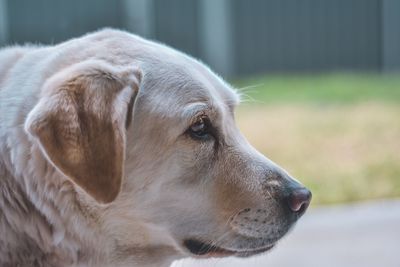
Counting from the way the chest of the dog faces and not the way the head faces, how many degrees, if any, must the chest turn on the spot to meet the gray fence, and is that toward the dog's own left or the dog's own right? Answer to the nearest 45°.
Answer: approximately 90° to the dog's own left

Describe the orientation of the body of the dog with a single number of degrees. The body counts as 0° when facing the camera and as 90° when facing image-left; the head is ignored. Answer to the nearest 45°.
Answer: approximately 270°
